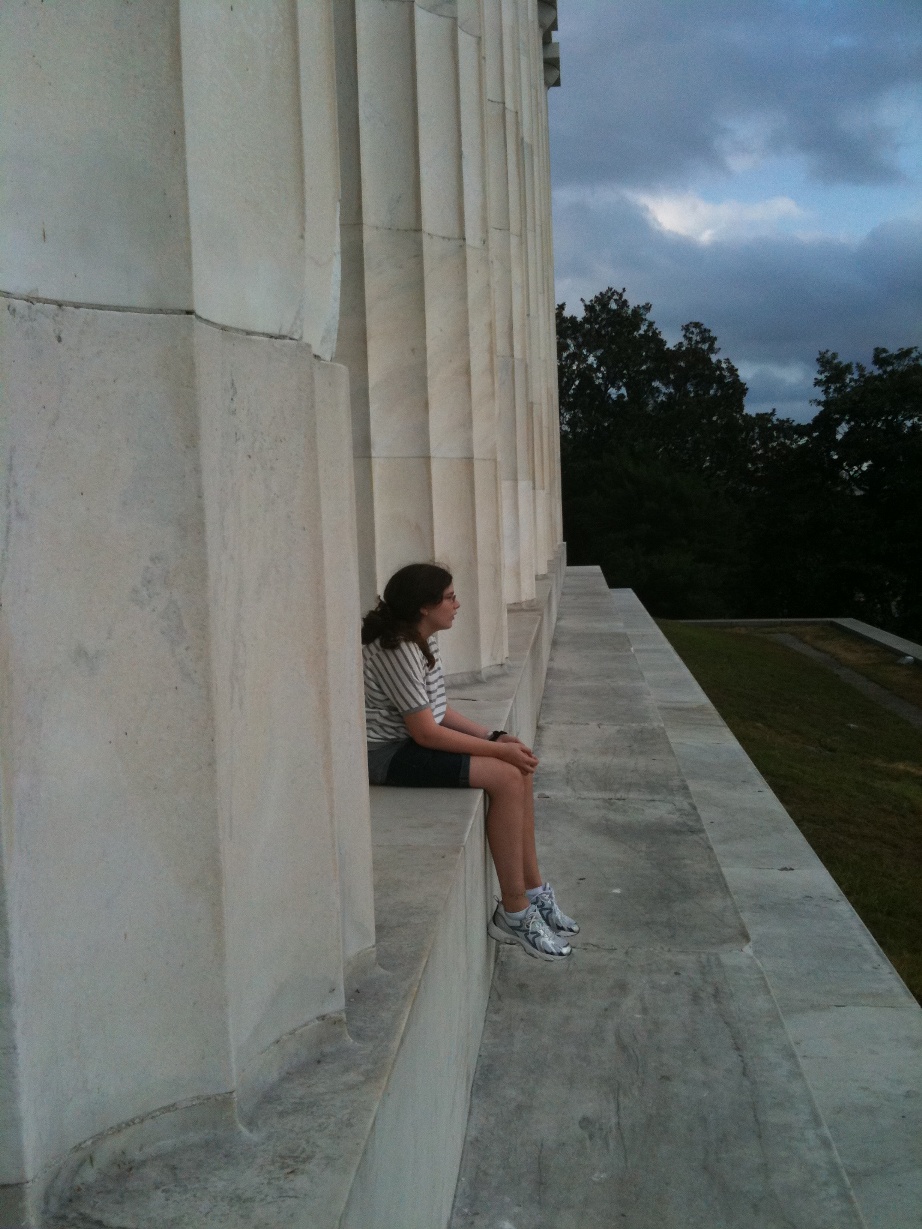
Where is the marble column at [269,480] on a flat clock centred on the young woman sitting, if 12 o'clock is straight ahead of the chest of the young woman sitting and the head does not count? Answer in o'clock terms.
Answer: The marble column is roughly at 3 o'clock from the young woman sitting.

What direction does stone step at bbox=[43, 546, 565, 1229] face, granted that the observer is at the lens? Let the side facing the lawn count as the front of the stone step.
facing to the right of the viewer

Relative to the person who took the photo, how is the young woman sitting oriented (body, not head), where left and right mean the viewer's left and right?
facing to the right of the viewer

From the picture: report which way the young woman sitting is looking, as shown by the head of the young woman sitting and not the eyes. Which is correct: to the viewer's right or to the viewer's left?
to the viewer's right
